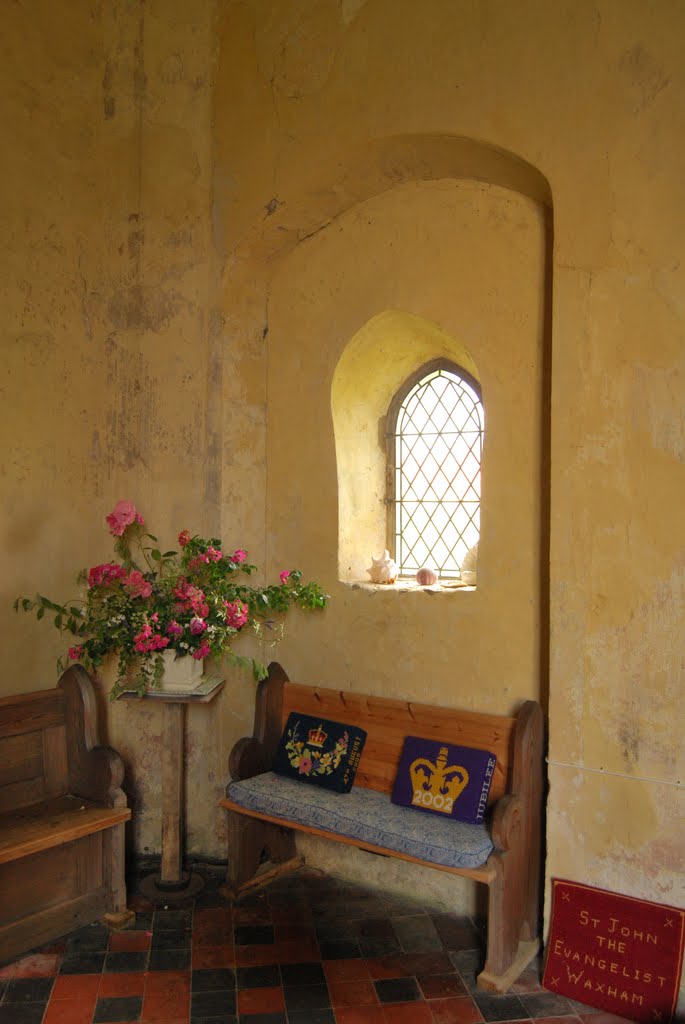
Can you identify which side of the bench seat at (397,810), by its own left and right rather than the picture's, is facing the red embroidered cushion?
left

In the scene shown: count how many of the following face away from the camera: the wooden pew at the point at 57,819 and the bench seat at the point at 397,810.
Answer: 0

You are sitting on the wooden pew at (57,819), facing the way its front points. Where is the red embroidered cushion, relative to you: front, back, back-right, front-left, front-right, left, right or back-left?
front

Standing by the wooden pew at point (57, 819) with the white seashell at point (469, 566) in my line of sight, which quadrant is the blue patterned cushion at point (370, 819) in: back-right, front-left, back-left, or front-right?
front-right

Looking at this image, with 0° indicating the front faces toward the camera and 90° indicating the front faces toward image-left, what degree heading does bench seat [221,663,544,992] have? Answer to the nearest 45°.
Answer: approximately 45°

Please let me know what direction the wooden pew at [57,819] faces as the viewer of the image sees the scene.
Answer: facing the viewer and to the right of the viewer

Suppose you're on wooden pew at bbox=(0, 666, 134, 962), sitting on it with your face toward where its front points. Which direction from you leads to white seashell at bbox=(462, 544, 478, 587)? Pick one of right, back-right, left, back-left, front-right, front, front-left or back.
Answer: front-left

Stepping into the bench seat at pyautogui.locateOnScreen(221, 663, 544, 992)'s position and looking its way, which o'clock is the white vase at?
The white vase is roughly at 2 o'clock from the bench seat.

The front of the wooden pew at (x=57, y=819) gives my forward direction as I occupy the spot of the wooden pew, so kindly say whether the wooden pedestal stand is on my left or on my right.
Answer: on my left
